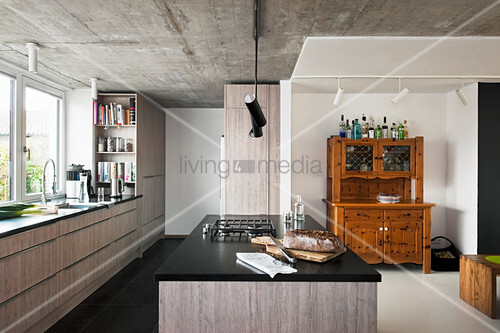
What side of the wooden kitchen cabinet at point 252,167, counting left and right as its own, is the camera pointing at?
front

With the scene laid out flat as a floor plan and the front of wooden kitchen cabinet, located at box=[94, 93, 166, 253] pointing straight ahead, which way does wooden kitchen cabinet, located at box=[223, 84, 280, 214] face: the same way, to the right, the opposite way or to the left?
to the right

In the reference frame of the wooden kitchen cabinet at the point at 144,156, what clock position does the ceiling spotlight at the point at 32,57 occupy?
The ceiling spotlight is roughly at 4 o'clock from the wooden kitchen cabinet.

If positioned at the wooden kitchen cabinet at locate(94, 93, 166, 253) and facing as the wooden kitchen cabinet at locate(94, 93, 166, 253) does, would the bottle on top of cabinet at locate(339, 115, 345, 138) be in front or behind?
in front

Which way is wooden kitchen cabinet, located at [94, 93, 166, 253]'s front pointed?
to the viewer's right

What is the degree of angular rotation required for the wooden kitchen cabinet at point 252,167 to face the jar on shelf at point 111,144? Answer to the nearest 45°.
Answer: approximately 90° to its right

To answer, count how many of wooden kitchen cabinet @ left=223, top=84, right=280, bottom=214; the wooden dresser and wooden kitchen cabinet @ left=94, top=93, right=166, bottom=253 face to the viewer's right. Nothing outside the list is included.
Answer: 1

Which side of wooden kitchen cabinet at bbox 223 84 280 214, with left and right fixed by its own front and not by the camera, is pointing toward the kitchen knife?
front

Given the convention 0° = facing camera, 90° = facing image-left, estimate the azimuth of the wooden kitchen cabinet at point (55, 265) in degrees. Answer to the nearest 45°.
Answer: approximately 315°

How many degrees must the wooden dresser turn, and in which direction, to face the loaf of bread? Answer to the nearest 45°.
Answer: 0° — it already faces it

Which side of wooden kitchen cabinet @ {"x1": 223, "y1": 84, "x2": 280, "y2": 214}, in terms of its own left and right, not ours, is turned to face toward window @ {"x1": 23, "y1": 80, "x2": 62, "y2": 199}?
right

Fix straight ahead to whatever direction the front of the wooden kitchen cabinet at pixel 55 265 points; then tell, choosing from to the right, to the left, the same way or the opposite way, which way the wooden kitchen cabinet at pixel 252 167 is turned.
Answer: to the right

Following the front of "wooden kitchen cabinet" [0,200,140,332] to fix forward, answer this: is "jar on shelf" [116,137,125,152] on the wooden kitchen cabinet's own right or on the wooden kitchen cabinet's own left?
on the wooden kitchen cabinet's own left

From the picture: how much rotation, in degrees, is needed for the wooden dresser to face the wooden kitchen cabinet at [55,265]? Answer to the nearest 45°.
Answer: approximately 45° to its right
